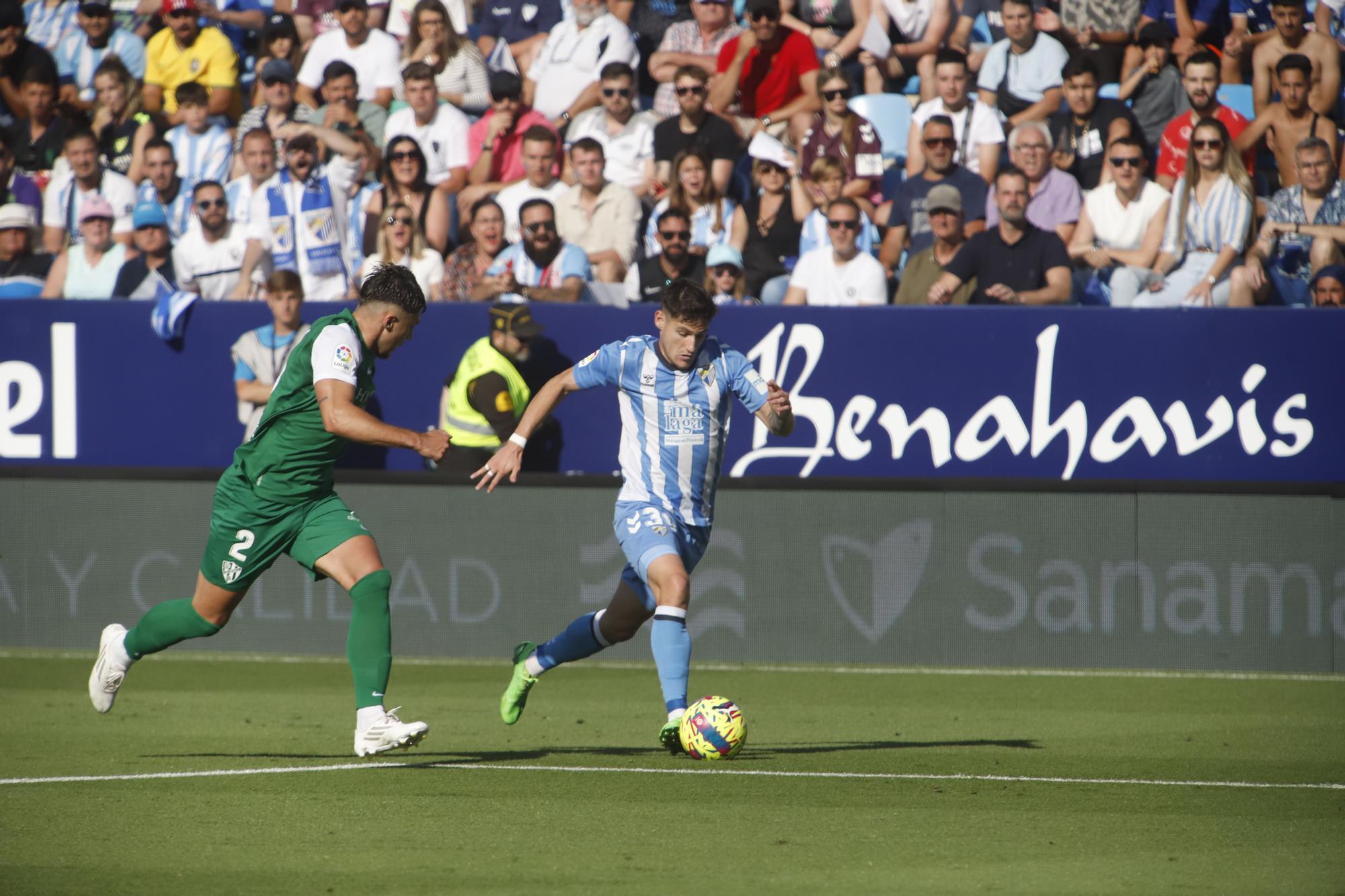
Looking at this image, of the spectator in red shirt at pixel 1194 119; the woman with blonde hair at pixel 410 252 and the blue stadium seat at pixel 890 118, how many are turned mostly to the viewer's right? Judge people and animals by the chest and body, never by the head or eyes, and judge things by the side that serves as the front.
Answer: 0

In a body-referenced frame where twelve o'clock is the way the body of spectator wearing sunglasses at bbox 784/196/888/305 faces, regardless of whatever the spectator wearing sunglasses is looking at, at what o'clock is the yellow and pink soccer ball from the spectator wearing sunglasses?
The yellow and pink soccer ball is roughly at 12 o'clock from the spectator wearing sunglasses.

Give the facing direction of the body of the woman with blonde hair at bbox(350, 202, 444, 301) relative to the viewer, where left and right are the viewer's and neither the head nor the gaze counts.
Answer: facing the viewer

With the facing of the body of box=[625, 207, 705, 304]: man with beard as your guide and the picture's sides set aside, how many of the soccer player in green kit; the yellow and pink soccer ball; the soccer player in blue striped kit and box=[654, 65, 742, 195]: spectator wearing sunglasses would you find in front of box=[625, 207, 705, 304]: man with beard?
3

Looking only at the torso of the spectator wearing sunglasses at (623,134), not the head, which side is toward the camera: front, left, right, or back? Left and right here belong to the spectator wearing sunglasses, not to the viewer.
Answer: front

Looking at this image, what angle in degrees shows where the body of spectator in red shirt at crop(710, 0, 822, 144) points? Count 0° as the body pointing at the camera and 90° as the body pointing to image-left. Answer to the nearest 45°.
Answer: approximately 0°

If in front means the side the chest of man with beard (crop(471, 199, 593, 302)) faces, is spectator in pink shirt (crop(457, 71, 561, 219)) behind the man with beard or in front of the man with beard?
behind

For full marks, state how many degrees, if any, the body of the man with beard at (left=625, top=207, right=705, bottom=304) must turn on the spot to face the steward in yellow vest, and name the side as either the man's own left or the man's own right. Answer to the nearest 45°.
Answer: approximately 45° to the man's own right

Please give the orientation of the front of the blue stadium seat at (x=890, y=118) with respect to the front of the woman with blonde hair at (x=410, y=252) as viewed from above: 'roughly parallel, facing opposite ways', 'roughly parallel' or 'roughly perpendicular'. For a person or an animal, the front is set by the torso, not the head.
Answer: roughly parallel

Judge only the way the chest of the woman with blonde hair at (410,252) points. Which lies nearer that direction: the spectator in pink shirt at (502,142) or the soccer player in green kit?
the soccer player in green kit

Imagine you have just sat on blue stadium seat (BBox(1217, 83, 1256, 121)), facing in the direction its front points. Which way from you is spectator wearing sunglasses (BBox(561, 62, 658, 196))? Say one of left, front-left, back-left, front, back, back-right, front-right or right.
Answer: right

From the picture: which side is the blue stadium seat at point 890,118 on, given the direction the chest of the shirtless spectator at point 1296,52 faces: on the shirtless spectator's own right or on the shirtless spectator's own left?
on the shirtless spectator's own right

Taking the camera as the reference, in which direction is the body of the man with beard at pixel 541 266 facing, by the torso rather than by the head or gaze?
toward the camera

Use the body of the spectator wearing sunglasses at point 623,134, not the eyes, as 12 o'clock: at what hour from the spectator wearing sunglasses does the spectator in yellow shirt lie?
The spectator in yellow shirt is roughly at 4 o'clock from the spectator wearing sunglasses.

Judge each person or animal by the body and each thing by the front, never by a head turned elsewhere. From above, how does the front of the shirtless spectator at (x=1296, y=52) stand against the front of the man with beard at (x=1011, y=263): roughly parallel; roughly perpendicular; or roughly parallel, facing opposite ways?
roughly parallel

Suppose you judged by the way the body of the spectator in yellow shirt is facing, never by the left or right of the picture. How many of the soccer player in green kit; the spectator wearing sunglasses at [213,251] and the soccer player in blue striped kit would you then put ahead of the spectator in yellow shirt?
3

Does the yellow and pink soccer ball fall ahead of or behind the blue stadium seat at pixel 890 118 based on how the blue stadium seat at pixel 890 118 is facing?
ahead
